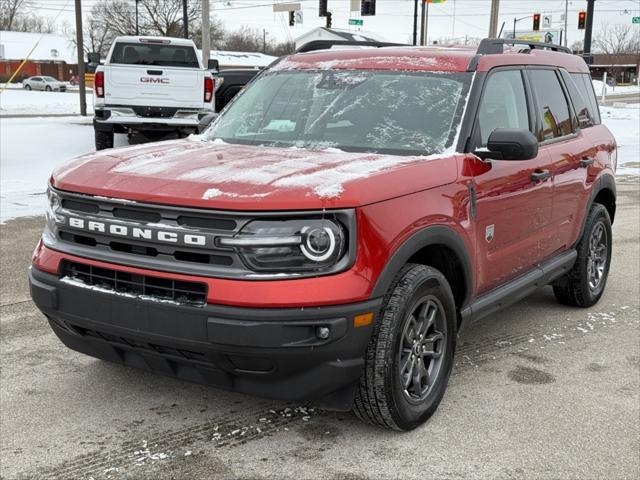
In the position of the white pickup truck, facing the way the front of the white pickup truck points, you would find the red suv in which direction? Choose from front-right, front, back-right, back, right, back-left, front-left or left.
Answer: back

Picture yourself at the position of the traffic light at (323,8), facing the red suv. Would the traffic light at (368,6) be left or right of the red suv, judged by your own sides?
left

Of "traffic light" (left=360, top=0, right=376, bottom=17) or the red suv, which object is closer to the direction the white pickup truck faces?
the traffic light

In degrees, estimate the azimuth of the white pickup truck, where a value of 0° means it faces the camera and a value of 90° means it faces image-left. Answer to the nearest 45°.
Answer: approximately 180°

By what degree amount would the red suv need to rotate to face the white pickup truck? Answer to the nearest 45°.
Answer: approximately 135° to its right

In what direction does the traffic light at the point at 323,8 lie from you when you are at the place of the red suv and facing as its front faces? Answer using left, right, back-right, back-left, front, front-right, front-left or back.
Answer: back-right

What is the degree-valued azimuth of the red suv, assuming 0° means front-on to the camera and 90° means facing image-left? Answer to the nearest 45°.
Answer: approximately 45°

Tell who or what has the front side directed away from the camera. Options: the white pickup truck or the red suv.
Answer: the white pickup truck

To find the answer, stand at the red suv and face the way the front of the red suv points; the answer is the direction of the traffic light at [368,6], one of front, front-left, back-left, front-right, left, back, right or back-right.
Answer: back-right

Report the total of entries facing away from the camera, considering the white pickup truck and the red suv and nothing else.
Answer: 1
